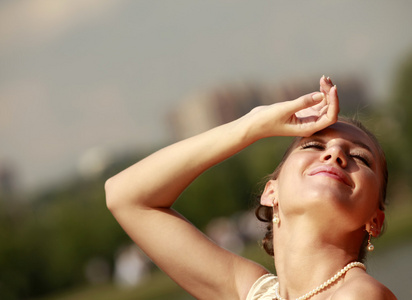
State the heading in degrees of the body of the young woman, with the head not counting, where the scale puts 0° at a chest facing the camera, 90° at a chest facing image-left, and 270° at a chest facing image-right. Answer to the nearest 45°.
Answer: approximately 0°
